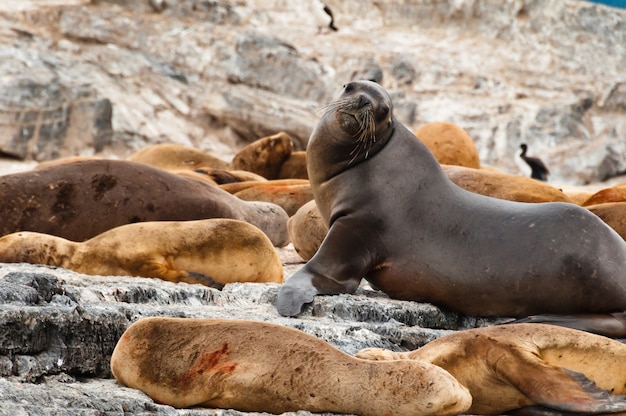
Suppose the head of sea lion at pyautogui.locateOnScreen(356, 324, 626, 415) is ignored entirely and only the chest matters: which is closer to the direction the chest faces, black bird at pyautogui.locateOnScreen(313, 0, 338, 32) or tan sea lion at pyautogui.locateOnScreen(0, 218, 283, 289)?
the tan sea lion

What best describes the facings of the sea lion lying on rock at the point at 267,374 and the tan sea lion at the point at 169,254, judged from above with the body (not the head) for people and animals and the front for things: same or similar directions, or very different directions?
very different directions

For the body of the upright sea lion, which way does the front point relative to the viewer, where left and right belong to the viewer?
facing to the left of the viewer

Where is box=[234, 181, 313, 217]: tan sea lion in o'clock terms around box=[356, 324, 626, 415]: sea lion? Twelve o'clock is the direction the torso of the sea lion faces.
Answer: The tan sea lion is roughly at 2 o'clock from the sea lion.

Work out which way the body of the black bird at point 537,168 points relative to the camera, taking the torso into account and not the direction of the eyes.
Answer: to the viewer's left

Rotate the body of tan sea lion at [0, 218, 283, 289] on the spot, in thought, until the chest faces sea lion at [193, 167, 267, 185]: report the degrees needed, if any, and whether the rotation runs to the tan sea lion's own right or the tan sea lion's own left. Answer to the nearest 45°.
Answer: approximately 90° to the tan sea lion's own right

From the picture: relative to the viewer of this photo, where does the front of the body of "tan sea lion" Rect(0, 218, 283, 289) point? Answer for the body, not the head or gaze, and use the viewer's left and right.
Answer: facing to the left of the viewer

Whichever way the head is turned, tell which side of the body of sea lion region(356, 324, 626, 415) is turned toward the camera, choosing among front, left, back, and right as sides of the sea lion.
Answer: left

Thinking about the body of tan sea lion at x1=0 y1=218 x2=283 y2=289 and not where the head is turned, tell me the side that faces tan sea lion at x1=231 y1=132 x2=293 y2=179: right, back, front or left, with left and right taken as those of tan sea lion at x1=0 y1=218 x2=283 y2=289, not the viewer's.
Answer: right
